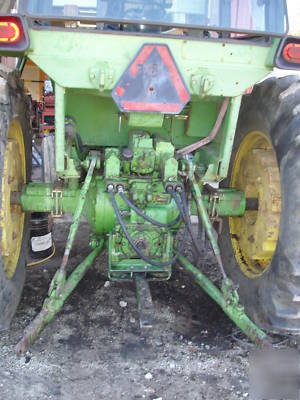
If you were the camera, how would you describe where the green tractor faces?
facing away from the viewer
